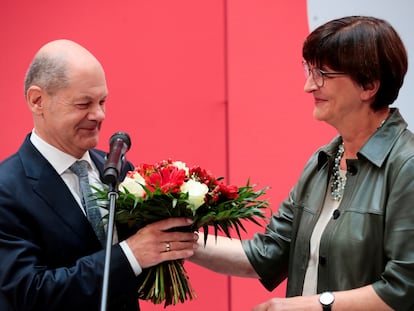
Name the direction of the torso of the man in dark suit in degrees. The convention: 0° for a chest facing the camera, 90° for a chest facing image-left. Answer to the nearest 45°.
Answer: approximately 315°

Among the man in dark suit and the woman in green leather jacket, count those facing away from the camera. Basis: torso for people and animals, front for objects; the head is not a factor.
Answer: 0

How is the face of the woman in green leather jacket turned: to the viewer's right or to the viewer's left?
to the viewer's left

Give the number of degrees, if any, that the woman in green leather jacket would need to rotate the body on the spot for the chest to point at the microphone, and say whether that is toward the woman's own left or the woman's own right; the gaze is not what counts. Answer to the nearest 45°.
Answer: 0° — they already face it

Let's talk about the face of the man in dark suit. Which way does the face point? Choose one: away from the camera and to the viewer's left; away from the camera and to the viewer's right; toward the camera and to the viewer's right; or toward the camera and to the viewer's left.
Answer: toward the camera and to the viewer's right

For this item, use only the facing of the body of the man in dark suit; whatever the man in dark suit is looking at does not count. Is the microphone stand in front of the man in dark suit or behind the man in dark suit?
in front

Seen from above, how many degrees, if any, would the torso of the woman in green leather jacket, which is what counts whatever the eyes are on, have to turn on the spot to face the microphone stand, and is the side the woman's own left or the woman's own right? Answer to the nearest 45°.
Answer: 0° — they already face it

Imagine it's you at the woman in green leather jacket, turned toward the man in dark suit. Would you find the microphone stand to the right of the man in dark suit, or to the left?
left

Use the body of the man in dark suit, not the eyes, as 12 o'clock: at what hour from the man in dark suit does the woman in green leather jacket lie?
The woman in green leather jacket is roughly at 11 o'clock from the man in dark suit.

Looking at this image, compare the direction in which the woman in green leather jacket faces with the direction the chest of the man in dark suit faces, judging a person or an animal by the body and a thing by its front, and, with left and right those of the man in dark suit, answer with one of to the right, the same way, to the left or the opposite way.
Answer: to the right
